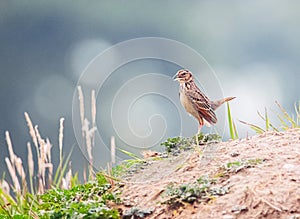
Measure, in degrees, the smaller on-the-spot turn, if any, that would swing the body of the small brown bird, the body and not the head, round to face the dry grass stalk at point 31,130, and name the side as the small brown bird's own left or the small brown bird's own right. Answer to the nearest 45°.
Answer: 0° — it already faces it

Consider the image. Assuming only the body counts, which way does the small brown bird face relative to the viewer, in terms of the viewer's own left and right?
facing to the left of the viewer

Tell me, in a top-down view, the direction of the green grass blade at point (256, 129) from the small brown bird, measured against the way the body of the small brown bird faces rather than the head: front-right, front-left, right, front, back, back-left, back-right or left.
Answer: back

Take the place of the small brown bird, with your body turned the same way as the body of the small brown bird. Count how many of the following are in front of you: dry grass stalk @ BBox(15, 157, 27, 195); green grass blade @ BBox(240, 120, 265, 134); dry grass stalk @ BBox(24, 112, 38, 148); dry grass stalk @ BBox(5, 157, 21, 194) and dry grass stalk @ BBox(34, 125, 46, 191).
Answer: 4

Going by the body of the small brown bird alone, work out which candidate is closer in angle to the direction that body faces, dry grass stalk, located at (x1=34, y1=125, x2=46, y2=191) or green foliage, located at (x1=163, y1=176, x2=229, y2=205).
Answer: the dry grass stalk

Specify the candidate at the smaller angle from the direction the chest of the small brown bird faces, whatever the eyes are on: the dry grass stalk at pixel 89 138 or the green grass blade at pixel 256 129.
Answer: the dry grass stalk
